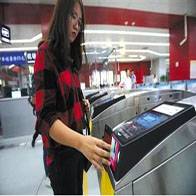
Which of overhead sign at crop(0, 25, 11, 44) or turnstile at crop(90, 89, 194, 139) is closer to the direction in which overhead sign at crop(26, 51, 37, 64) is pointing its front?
the turnstile

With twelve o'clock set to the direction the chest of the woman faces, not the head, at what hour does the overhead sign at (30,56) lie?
The overhead sign is roughly at 7 o'clock from the woman.

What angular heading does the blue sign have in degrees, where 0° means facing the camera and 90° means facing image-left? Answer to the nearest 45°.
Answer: approximately 0°

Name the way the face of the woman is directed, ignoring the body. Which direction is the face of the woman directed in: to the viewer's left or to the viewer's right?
to the viewer's right

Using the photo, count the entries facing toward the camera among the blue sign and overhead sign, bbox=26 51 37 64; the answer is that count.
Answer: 2
